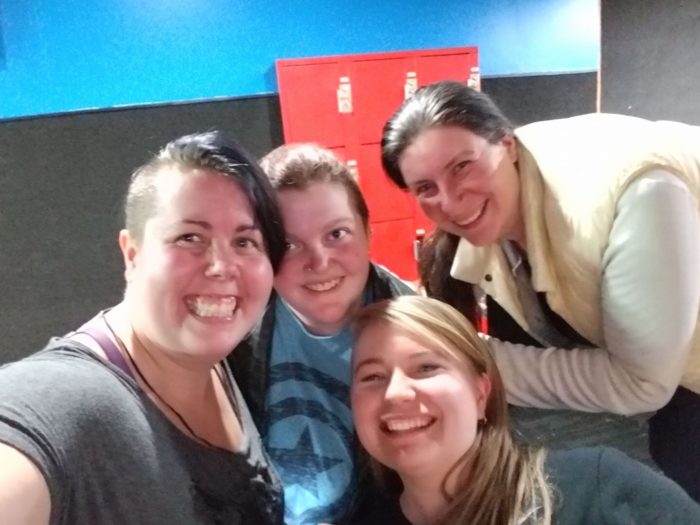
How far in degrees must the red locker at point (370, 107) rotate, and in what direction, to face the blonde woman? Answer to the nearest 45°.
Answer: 0° — it already faces them

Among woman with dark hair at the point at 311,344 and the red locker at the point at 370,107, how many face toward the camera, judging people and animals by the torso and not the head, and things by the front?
2

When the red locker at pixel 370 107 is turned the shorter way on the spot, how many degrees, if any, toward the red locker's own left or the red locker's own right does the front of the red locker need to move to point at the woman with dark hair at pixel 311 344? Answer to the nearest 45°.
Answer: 0° — it already faces them

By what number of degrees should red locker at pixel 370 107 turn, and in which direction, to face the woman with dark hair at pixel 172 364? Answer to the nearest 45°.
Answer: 0° — it already faces them

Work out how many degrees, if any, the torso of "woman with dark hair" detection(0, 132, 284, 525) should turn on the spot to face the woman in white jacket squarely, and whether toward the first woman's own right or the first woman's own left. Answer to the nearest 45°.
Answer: approximately 45° to the first woman's own left
